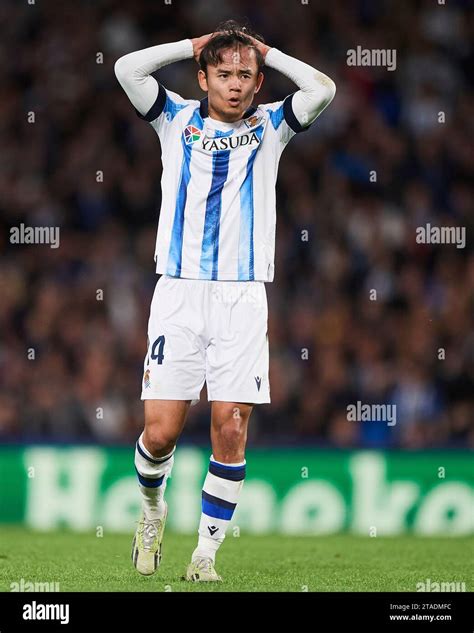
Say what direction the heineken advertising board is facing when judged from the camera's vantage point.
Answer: facing the viewer

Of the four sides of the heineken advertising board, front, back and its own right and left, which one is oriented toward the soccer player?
front

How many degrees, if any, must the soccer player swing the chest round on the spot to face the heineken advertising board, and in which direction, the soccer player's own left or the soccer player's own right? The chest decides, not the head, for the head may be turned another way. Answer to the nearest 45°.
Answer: approximately 180°

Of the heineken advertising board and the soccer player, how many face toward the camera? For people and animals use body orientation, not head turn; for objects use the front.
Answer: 2

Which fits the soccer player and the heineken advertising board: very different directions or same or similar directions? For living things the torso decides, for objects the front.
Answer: same or similar directions

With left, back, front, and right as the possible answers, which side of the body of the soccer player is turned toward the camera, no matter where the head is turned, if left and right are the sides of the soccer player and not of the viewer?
front
